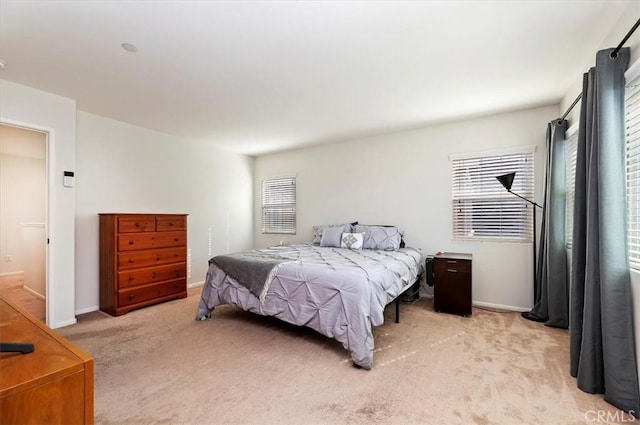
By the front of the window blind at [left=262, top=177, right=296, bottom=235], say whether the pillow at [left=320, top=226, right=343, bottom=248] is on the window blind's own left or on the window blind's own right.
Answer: on the window blind's own left

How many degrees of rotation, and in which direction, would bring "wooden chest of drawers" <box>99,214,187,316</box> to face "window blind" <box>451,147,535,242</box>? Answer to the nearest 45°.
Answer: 0° — it already faces it

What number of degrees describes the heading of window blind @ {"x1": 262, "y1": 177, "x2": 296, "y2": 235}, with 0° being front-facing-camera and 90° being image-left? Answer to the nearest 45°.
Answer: approximately 45°

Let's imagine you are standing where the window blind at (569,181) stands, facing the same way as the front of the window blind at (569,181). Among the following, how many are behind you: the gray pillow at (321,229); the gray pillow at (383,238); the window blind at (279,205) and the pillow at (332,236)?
0

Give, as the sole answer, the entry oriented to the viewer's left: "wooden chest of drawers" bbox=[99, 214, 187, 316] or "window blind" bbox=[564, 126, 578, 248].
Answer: the window blind

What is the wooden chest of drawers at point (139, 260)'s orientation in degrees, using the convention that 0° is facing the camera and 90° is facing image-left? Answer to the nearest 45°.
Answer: approximately 315°

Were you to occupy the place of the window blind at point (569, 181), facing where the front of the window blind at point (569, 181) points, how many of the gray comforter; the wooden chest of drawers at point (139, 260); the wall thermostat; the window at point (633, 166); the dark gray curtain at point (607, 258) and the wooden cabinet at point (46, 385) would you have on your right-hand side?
0

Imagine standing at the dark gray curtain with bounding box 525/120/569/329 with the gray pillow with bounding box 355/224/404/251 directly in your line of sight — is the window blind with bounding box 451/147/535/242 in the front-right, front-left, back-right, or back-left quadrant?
front-right

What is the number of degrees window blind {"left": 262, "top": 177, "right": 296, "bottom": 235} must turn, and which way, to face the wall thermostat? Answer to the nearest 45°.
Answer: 0° — it already faces it

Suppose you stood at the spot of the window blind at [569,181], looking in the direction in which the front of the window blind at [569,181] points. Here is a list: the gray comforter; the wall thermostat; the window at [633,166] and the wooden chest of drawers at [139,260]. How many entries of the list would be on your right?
0

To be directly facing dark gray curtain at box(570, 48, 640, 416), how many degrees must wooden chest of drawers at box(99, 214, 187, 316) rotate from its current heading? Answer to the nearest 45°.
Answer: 0° — it already faces it

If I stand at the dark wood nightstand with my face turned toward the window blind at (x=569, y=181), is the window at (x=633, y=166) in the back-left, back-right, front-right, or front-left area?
front-right

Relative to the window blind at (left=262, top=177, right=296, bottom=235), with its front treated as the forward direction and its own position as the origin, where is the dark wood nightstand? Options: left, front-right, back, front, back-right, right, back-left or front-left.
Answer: left

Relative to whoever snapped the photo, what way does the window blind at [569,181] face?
facing to the left of the viewer

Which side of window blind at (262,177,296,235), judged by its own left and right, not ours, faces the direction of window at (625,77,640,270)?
left

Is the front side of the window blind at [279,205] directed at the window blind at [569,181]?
no

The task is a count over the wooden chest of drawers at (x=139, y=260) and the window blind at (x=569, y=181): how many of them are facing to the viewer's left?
1

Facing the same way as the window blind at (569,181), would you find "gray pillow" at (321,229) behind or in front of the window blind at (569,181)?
in front
